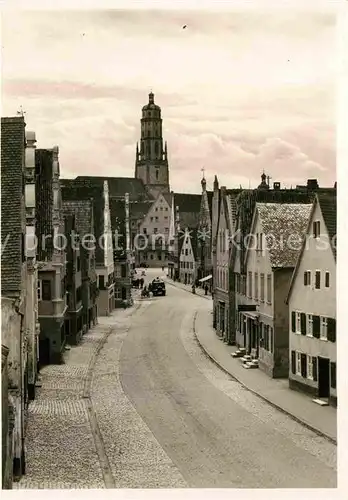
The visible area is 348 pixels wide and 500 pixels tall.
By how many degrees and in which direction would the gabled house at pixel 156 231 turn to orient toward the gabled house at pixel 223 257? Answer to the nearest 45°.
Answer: approximately 45° to its left

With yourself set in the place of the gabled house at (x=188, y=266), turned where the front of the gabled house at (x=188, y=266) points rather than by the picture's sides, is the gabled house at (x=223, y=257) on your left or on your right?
on your left

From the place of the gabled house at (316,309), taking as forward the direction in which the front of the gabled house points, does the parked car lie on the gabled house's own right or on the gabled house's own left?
on the gabled house's own right

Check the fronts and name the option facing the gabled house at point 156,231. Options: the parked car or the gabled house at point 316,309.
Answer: the parked car
